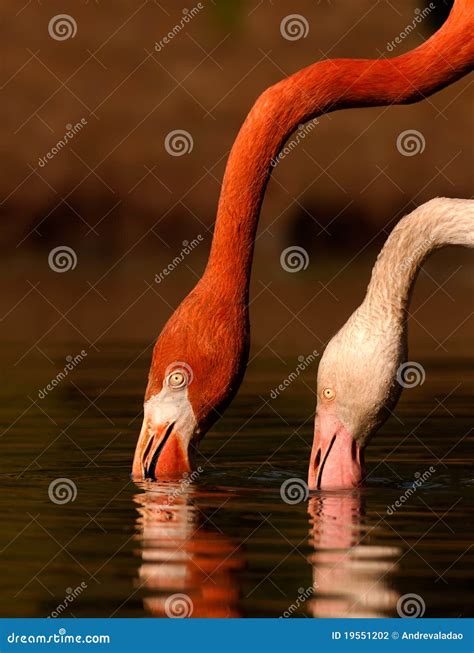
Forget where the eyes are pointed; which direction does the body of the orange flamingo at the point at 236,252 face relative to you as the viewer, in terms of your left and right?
facing to the left of the viewer

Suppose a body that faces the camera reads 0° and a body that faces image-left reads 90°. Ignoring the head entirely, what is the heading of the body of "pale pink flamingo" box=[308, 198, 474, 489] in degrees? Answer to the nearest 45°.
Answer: approximately 90°
